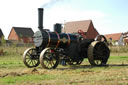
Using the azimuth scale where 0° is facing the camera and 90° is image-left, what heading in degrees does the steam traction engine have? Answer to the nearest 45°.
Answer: approximately 45°
